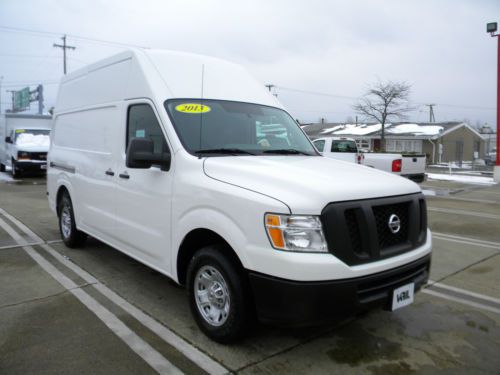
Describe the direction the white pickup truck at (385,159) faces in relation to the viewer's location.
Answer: facing away from the viewer and to the left of the viewer

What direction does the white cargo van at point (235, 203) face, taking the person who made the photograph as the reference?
facing the viewer and to the right of the viewer

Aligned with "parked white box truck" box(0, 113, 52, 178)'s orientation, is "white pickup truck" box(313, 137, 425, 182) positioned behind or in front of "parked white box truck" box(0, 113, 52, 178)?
in front

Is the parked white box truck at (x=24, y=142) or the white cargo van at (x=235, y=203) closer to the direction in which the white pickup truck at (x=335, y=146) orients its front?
the parked white box truck

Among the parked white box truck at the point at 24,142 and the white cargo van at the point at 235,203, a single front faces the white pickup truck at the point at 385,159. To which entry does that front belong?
the parked white box truck

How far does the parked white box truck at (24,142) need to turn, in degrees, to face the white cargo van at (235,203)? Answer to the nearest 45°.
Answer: approximately 45° to its right

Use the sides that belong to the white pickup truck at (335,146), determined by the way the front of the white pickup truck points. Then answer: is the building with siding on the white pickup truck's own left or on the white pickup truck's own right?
on the white pickup truck's own right

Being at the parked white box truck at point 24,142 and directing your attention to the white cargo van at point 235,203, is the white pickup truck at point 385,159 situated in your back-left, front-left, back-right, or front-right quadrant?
front-left

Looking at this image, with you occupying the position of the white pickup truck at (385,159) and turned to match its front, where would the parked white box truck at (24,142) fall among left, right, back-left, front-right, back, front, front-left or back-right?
front-left

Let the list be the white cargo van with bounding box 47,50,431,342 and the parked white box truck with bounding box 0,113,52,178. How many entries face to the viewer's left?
0

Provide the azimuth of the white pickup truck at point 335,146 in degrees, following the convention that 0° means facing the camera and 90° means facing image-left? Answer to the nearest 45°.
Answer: approximately 135°
